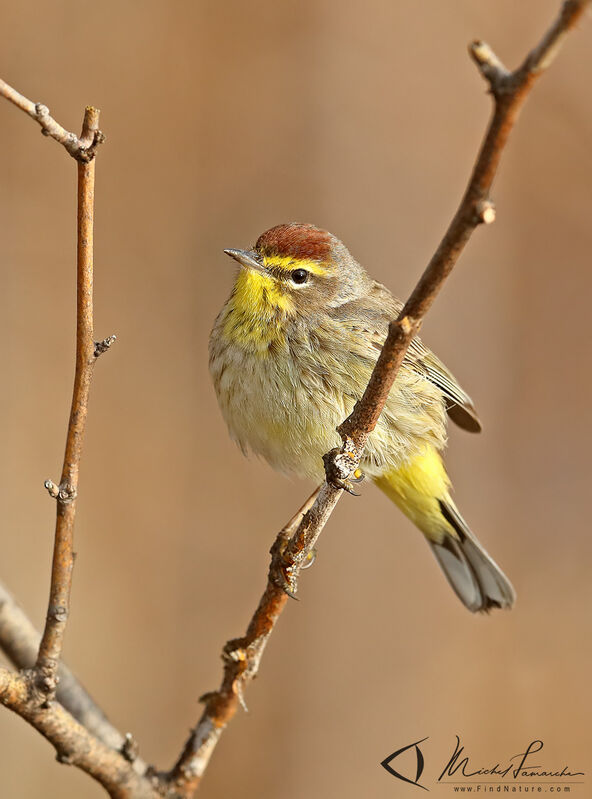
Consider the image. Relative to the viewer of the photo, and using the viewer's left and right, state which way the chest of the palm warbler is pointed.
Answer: facing the viewer and to the left of the viewer
